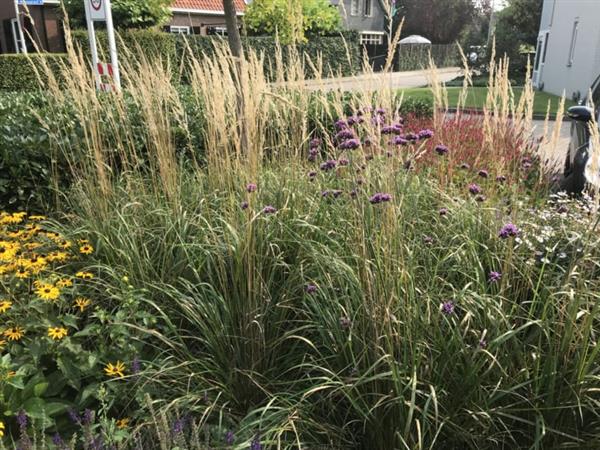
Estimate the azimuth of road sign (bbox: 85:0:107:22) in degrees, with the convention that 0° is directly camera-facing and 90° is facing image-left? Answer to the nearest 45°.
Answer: approximately 0°

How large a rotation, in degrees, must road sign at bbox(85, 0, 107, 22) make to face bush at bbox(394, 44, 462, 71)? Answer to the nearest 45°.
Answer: approximately 135° to its left

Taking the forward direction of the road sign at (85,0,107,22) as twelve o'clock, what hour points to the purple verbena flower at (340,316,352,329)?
The purple verbena flower is roughly at 12 o'clock from the road sign.

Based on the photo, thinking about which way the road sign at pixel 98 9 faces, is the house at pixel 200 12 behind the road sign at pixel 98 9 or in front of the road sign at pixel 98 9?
behind

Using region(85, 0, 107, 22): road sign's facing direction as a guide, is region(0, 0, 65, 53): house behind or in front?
behind

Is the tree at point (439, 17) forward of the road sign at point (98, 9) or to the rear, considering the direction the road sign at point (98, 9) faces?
to the rear

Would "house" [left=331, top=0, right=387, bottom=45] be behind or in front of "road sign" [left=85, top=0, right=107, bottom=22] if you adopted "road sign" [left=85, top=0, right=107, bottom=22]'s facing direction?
behind

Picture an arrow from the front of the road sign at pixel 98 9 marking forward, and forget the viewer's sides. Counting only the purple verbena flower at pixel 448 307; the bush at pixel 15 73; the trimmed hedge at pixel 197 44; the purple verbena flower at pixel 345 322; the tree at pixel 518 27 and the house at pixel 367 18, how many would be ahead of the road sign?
2

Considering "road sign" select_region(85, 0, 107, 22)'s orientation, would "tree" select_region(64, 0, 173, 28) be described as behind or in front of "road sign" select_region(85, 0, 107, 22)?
behind
